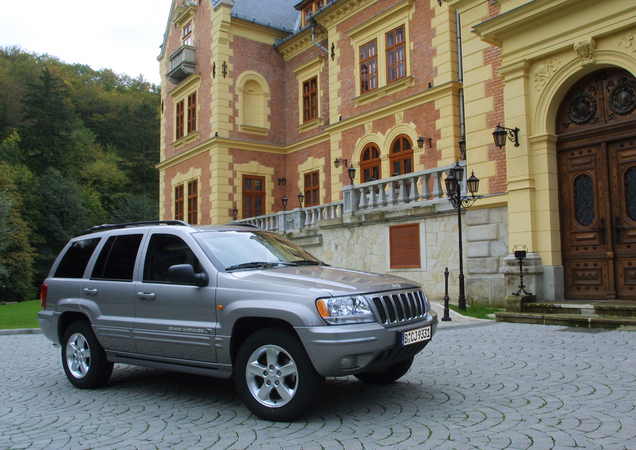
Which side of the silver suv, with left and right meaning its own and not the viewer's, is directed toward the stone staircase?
left

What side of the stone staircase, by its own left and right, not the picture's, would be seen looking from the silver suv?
front

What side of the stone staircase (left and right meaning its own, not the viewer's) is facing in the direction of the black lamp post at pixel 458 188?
right

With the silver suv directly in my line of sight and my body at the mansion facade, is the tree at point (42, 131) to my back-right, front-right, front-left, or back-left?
back-right

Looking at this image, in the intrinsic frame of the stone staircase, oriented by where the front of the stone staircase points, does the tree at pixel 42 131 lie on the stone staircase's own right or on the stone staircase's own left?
on the stone staircase's own right

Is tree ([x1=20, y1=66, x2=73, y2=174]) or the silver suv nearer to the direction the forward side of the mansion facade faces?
the silver suv

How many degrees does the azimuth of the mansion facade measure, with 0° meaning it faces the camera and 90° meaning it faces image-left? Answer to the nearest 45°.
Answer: approximately 45°

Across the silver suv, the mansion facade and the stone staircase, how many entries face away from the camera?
0

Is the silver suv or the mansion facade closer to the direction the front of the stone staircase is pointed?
the silver suv

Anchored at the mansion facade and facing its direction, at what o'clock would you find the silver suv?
The silver suv is roughly at 11 o'clock from the mansion facade.

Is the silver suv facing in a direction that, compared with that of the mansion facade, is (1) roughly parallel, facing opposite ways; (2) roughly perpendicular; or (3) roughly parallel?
roughly perpendicular
